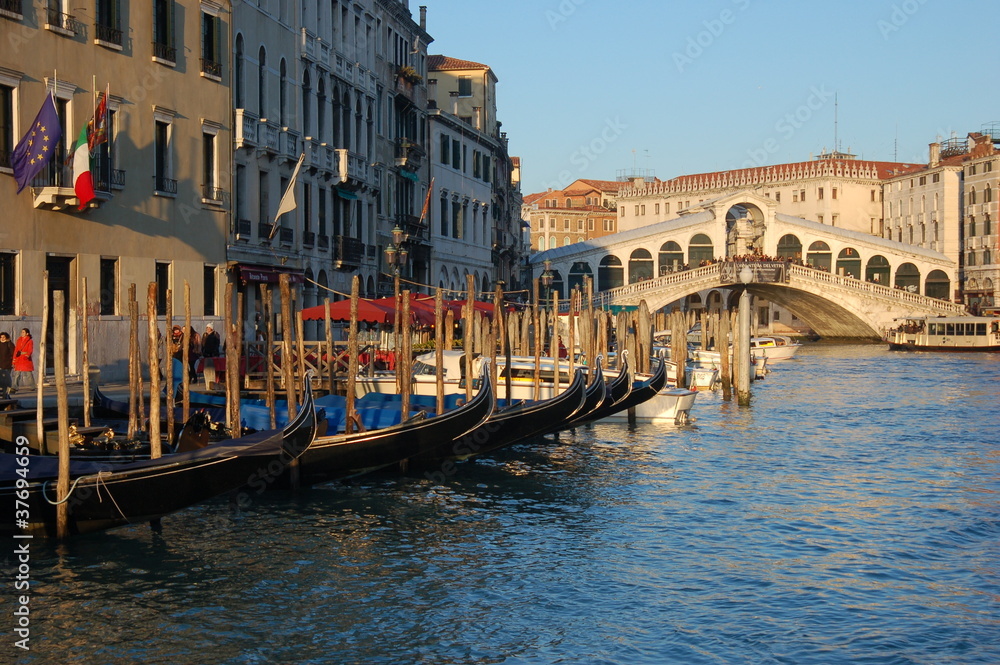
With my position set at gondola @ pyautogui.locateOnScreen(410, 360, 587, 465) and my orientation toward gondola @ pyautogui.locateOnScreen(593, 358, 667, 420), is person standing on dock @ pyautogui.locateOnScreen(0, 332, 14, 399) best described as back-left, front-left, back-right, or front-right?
back-left

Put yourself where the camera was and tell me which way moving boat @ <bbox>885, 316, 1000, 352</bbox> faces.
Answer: facing to the left of the viewer
